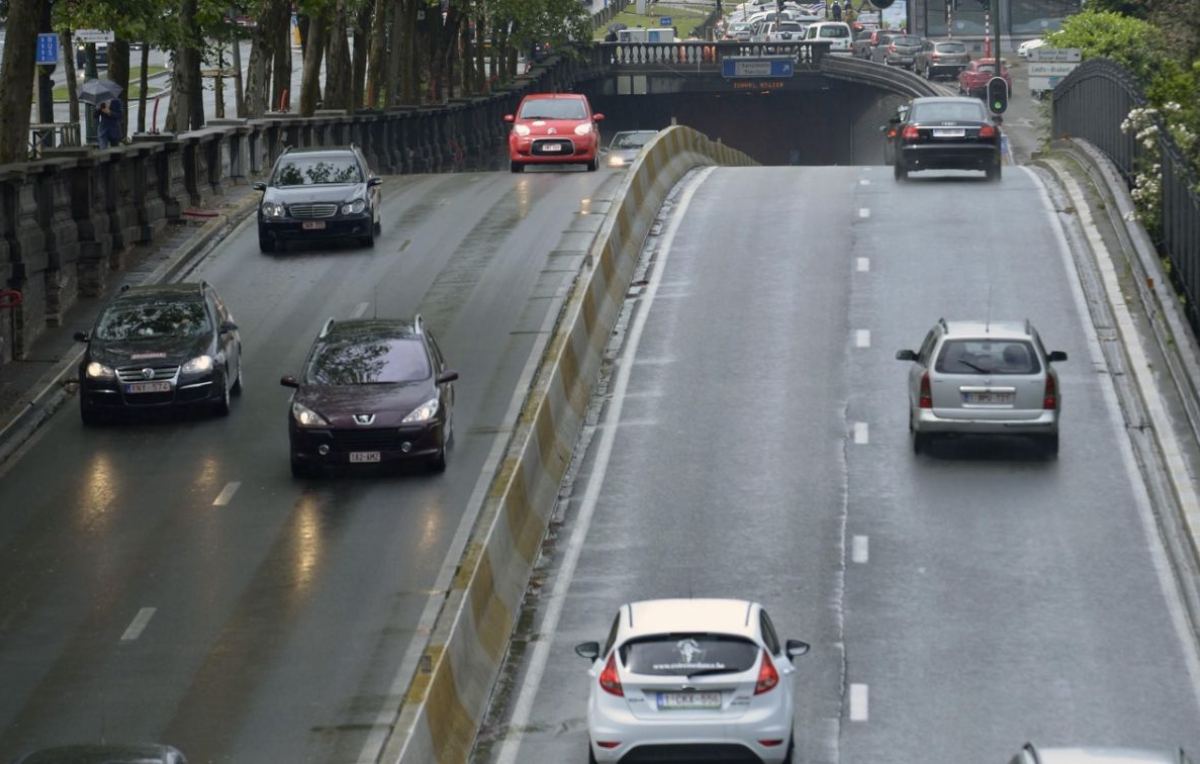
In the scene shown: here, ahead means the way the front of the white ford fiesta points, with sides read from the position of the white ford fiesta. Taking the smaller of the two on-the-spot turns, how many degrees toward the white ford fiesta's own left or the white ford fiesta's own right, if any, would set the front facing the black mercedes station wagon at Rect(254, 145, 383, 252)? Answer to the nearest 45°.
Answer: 0° — it already faces it

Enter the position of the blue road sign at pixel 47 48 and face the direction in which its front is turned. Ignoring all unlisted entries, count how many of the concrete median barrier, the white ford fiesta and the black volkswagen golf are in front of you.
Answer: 3

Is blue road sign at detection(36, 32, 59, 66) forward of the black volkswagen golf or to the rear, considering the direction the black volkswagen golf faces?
to the rear

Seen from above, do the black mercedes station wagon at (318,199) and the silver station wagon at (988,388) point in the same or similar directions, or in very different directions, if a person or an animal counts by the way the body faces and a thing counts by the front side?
very different directions

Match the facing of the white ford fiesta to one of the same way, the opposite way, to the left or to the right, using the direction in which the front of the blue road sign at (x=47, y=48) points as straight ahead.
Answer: the opposite way

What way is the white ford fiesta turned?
away from the camera

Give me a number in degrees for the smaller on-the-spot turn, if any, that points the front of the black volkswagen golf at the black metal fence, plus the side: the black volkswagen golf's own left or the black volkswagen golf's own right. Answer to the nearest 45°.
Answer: approximately 90° to the black volkswagen golf's own left

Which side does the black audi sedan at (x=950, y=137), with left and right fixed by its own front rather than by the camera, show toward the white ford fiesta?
back

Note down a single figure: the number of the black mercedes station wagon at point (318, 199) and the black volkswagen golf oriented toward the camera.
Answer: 2

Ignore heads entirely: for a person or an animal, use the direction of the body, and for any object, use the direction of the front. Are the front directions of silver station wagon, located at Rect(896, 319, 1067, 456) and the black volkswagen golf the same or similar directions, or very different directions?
very different directions

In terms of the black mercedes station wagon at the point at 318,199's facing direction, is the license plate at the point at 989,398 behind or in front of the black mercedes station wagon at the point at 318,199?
in front

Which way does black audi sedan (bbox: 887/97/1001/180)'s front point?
away from the camera

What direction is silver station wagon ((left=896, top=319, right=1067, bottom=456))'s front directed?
away from the camera

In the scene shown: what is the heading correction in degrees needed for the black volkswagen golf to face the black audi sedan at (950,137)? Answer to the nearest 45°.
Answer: approximately 135° to its left
